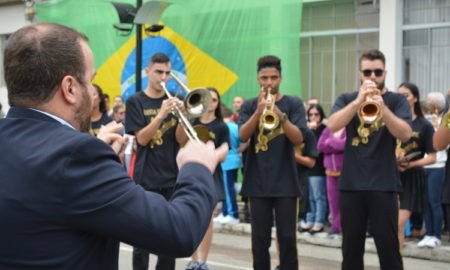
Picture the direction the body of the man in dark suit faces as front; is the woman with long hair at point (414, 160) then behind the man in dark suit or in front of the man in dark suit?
in front

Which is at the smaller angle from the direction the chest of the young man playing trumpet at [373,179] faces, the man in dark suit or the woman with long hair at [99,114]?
the man in dark suit

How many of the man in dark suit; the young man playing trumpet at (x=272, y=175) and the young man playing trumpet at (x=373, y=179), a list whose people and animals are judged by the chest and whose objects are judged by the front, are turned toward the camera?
2

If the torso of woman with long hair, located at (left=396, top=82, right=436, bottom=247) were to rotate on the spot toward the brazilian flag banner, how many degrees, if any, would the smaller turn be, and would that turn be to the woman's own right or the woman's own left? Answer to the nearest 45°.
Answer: approximately 90° to the woman's own right

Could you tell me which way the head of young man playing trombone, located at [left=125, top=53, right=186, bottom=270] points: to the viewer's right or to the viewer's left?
to the viewer's right

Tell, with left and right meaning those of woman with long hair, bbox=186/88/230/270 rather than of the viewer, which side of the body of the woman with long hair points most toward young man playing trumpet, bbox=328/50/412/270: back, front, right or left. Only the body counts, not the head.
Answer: left

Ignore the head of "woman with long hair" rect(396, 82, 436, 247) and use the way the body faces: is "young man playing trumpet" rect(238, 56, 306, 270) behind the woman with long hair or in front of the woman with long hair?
in front

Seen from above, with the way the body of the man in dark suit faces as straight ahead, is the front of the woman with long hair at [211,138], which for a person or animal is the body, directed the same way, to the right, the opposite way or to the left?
the opposite way

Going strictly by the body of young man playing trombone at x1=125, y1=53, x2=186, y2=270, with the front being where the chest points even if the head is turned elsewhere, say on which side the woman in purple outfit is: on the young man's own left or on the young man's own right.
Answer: on the young man's own left

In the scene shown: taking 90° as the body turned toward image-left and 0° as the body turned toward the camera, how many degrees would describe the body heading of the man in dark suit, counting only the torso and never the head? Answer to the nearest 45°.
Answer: approximately 225°
